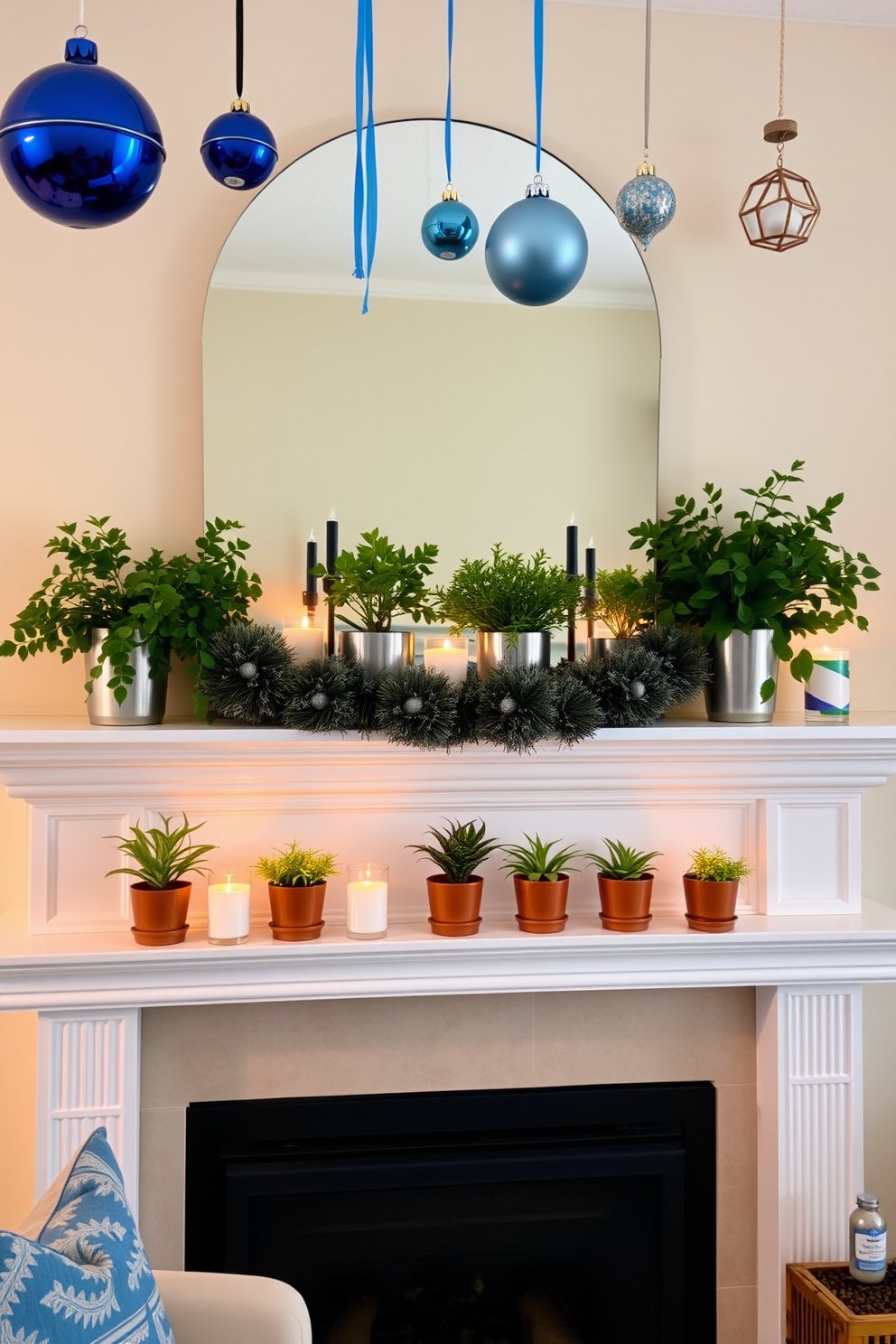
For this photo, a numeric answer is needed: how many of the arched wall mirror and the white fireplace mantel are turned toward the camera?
2

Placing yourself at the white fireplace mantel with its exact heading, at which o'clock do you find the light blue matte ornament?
The light blue matte ornament is roughly at 12 o'clock from the white fireplace mantel.

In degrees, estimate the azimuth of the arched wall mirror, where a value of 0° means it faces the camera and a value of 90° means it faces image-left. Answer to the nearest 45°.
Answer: approximately 0°
